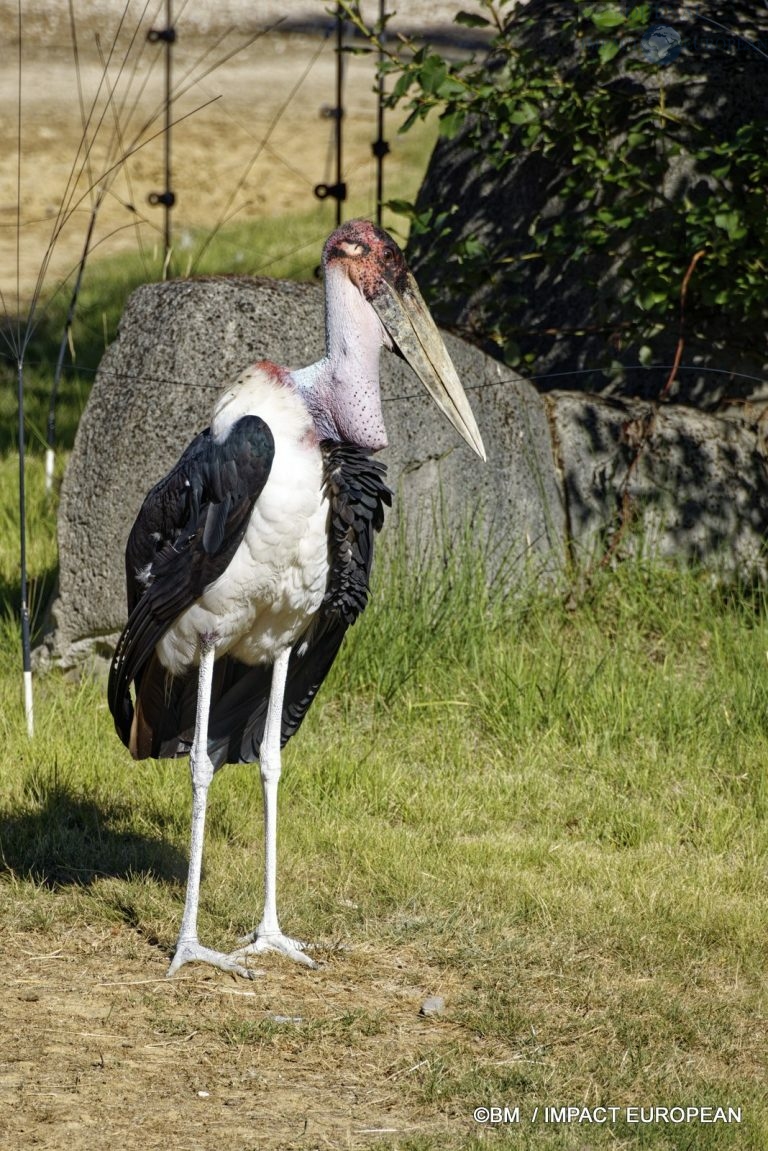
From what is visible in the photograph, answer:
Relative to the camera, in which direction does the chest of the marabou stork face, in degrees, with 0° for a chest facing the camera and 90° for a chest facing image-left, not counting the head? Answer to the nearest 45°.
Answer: approximately 315°

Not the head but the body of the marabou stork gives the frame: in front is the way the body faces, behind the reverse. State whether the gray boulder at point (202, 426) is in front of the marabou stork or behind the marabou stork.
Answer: behind
